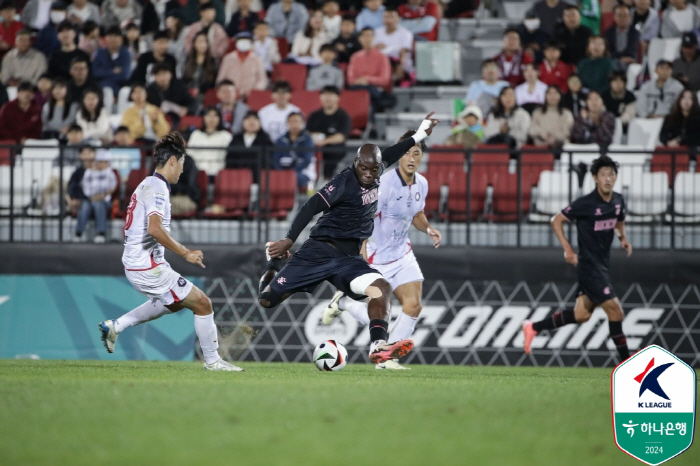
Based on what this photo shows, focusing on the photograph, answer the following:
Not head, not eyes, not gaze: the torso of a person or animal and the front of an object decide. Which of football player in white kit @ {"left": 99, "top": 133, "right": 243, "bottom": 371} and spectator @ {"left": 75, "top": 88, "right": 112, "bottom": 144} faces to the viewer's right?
the football player in white kit

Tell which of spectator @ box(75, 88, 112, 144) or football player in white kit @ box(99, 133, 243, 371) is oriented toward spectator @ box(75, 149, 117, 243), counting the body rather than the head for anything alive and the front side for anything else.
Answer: spectator @ box(75, 88, 112, 144)

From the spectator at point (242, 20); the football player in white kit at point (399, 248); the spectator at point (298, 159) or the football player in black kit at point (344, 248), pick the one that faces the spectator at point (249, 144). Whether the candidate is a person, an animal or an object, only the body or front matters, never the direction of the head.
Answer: the spectator at point (242, 20)

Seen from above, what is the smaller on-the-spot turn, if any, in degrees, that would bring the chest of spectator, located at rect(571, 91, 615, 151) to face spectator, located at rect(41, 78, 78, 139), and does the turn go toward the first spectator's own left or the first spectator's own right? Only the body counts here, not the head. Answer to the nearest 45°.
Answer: approximately 90° to the first spectator's own right

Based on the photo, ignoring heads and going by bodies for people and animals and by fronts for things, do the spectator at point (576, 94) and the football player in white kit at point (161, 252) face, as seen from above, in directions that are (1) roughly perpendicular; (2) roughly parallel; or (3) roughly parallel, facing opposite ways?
roughly perpendicular

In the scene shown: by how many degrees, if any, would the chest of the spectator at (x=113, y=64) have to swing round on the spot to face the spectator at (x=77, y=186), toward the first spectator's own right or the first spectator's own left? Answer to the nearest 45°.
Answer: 0° — they already face them

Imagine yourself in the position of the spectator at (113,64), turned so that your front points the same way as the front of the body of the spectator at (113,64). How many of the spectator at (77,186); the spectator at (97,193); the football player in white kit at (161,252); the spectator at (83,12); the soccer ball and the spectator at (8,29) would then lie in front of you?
4

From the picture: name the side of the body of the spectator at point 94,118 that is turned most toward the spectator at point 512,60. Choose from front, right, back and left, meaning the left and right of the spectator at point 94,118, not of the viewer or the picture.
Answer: left

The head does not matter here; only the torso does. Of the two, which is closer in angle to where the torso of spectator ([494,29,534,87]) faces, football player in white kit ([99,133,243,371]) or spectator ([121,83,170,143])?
the football player in white kit
